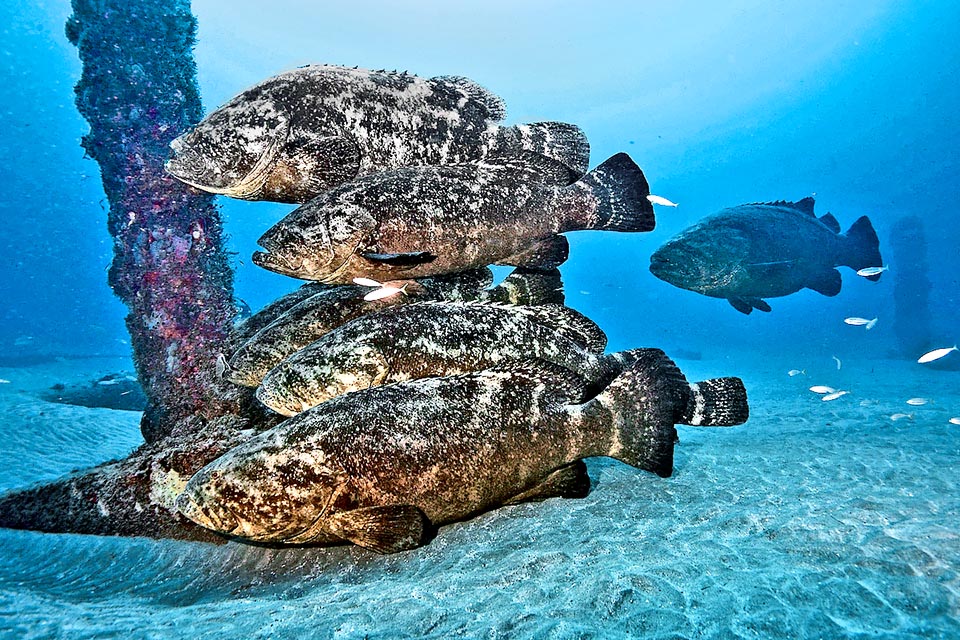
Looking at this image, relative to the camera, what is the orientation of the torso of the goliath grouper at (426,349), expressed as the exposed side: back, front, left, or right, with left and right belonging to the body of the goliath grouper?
left

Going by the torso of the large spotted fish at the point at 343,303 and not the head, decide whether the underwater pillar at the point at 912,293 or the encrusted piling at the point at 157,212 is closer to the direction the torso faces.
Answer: the encrusted piling

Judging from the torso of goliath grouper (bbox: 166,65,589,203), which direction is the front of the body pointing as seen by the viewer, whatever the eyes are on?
to the viewer's left

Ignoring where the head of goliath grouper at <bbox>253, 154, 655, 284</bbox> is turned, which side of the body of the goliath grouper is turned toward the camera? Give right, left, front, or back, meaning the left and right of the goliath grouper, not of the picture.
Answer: left

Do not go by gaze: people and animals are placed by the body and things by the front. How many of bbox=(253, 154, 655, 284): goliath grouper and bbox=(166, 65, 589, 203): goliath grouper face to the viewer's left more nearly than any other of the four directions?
2

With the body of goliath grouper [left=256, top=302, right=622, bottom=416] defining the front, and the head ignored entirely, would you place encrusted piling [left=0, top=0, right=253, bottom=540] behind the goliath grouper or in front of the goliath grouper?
in front

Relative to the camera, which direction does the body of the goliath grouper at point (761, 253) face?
to the viewer's left

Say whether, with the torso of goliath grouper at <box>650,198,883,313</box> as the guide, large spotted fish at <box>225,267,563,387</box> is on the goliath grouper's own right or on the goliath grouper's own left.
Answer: on the goliath grouper's own left

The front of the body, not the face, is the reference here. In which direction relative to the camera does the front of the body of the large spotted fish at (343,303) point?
to the viewer's left
